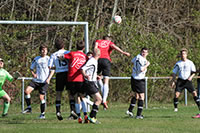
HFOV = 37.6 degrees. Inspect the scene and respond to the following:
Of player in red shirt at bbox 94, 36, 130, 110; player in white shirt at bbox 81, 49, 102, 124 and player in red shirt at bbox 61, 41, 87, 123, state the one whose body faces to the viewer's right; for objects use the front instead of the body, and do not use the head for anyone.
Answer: the player in white shirt

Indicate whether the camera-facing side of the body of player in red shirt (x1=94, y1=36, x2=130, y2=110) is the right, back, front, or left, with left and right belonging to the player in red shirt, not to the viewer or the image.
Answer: back

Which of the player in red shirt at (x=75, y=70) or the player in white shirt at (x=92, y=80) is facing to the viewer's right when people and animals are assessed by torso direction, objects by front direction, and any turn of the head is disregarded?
the player in white shirt

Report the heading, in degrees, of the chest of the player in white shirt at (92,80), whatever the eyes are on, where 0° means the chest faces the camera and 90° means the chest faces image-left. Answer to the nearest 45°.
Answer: approximately 270°

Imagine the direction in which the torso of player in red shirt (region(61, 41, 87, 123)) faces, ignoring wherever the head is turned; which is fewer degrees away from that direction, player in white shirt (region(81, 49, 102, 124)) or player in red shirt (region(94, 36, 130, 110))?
the player in red shirt

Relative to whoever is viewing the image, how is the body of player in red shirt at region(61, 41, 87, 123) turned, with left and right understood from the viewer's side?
facing away from the viewer

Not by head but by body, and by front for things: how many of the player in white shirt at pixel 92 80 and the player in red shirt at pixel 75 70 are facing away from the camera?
1

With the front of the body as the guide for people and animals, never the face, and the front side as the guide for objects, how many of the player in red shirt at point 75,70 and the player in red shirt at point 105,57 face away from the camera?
2

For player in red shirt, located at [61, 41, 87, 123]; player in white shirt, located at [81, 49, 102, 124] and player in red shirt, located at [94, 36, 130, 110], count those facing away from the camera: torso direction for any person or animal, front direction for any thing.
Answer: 2

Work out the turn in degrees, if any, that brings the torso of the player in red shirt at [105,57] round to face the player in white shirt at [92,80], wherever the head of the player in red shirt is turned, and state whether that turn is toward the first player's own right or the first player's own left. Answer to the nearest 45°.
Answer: approximately 180°
